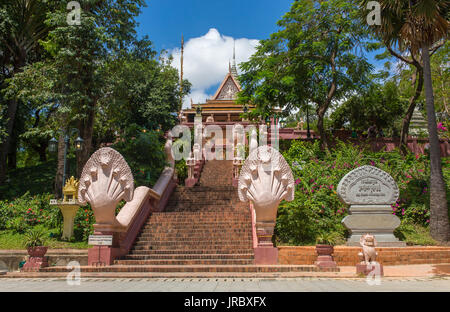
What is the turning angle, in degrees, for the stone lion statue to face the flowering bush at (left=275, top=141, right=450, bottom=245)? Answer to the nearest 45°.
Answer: approximately 180°

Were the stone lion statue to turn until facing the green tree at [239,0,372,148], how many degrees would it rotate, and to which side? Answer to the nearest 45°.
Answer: approximately 180°

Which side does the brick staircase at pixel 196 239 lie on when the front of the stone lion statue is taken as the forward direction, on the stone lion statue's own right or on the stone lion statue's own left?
on the stone lion statue's own right

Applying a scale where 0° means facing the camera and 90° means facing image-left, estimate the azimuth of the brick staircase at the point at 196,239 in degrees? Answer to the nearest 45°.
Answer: approximately 0°

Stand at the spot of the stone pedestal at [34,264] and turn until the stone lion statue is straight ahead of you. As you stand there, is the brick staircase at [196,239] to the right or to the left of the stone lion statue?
left

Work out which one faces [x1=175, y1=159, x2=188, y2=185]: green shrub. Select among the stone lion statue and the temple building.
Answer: the temple building

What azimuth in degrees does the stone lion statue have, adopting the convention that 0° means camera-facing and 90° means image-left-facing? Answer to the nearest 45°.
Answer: approximately 0°

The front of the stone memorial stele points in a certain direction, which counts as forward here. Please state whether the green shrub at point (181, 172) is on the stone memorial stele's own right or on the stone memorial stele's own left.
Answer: on the stone memorial stele's own right
